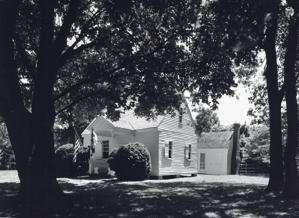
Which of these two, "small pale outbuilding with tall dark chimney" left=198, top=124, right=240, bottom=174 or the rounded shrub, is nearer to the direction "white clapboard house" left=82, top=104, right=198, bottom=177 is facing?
the rounded shrub

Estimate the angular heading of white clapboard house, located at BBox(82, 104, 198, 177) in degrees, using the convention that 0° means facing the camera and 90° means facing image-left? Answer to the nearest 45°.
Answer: approximately 45°

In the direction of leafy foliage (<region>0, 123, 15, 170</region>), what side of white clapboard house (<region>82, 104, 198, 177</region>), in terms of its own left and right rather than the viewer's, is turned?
right

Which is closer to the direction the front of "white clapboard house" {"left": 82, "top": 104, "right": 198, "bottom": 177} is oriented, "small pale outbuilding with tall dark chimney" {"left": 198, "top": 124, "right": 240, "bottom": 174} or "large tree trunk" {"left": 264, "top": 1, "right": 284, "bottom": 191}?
the large tree trunk

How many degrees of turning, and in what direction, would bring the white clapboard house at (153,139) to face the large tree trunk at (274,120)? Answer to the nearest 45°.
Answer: approximately 45° to its left
